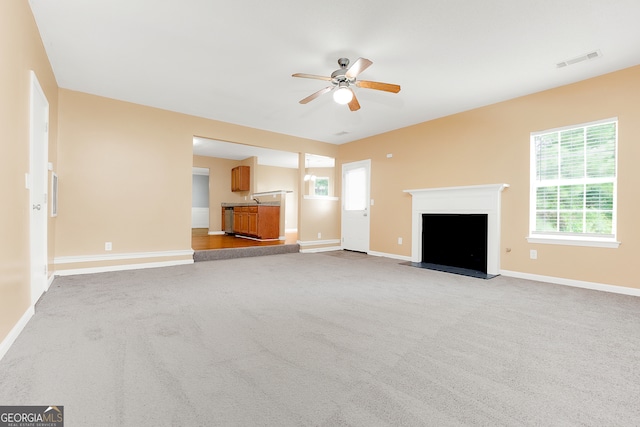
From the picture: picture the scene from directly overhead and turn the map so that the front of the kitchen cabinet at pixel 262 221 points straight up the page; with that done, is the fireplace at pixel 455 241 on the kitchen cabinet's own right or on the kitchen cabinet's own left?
on the kitchen cabinet's own left

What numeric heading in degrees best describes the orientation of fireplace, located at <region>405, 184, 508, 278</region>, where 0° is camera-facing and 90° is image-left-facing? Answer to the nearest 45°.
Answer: approximately 45°

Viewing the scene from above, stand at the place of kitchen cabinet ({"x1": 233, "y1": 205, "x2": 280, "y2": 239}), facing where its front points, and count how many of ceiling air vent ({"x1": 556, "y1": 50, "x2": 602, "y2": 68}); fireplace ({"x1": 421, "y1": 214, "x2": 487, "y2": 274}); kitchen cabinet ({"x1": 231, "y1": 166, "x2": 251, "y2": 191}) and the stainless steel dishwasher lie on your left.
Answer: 2

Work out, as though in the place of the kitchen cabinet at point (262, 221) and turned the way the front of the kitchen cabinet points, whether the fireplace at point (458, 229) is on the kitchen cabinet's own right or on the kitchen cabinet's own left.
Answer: on the kitchen cabinet's own left

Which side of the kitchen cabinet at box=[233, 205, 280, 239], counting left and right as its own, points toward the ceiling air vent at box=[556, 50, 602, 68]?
left

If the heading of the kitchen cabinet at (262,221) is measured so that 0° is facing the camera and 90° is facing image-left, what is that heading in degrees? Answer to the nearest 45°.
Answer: approximately 45°

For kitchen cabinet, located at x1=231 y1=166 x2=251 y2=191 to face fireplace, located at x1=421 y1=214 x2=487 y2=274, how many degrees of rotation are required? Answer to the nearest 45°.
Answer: approximately 90° to its left

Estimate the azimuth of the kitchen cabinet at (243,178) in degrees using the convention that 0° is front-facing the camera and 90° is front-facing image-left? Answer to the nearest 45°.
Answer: approximately 45°

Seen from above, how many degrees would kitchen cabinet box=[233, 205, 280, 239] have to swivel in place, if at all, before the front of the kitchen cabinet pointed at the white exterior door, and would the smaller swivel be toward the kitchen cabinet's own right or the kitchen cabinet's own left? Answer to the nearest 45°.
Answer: approximately 90° to the kitchen cabinet's own left

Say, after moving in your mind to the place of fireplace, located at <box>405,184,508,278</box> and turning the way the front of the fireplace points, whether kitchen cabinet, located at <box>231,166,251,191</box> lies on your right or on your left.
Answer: on your right
